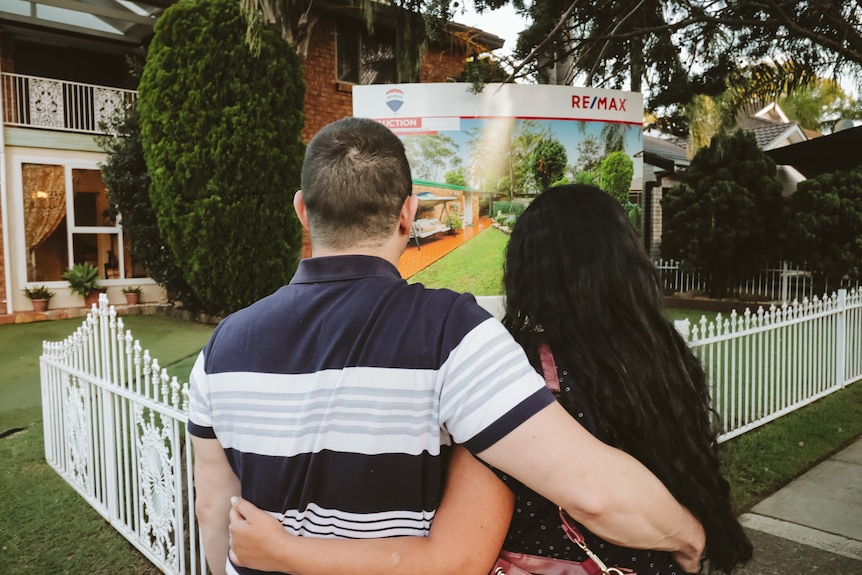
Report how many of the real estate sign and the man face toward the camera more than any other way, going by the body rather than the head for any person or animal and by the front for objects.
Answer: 1

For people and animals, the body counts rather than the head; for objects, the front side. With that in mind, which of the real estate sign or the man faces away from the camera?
the man

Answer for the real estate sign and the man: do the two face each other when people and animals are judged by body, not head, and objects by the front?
yes

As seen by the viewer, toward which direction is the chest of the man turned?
away from the camera

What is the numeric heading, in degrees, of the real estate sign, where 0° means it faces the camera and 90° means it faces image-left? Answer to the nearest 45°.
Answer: approximately 0°

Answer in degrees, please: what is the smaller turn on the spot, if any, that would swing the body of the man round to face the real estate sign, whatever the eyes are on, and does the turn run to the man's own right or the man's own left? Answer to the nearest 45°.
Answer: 0° — they already face it

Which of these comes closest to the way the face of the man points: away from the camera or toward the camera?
away from the camera

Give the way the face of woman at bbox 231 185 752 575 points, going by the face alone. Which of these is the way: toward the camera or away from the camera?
away from the camera
